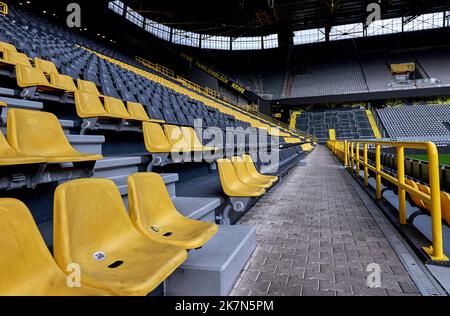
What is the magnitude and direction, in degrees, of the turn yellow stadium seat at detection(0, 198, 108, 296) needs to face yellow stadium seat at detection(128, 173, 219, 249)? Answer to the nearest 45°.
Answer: approximately 90° to its left

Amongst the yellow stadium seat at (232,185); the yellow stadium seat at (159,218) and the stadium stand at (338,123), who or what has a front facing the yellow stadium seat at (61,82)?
the stadium stand

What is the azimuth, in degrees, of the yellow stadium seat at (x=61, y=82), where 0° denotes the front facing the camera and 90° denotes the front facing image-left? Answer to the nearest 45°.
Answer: approximately 315°

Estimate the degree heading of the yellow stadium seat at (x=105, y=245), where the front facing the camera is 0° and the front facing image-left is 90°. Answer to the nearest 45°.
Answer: approximately 315°

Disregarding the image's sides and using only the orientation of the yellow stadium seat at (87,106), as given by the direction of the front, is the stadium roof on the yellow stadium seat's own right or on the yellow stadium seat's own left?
on the yellow stadium seat's own left

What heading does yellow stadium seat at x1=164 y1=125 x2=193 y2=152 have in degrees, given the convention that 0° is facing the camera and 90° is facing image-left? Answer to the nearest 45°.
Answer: approximately 315°

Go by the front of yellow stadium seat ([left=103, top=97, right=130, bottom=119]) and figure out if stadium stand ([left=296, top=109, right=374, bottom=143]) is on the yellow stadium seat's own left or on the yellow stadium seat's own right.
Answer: on the yellow stadium seat's own left

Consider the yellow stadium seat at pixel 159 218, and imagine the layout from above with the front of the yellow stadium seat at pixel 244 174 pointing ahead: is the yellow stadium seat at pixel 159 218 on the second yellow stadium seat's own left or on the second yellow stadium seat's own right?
on the second yellow stadium seat's own right

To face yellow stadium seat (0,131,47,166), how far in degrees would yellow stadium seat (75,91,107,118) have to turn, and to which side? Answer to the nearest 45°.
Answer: approximately 45° to its right
